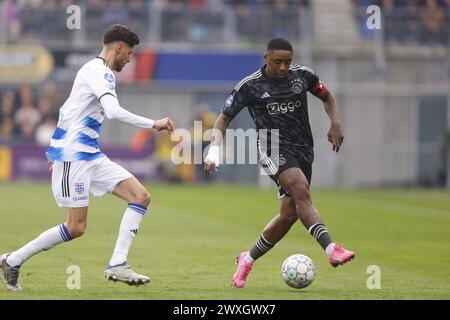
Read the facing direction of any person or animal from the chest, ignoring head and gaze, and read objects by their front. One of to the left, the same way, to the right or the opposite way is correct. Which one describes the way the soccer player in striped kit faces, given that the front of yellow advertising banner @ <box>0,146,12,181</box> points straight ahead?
to the left

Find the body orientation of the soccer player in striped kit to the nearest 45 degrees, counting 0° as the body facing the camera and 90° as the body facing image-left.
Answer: approximately 270°

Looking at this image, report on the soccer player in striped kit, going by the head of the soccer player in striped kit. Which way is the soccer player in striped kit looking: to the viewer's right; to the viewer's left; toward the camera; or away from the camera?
to the viewer's right

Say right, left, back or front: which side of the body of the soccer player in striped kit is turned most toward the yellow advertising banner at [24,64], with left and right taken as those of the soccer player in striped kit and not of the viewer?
left

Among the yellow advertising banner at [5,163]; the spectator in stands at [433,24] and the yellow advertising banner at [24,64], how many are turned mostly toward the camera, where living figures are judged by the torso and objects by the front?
3

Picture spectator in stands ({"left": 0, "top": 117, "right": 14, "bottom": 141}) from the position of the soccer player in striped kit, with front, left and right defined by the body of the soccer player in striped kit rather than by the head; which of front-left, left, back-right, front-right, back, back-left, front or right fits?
left

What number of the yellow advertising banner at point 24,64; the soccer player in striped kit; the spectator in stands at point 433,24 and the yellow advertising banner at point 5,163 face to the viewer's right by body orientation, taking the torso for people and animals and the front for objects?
1

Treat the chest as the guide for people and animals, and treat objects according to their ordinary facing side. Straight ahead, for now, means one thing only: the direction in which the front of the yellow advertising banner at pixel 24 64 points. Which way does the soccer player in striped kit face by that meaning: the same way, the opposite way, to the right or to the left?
to the left

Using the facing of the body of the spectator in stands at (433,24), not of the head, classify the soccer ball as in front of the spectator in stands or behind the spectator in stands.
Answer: in front

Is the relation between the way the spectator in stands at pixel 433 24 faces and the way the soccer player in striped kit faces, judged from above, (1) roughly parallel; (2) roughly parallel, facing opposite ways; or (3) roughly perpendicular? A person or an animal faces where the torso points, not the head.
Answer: roughly perpendicular

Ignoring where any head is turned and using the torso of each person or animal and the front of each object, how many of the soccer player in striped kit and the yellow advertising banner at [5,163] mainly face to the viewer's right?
1

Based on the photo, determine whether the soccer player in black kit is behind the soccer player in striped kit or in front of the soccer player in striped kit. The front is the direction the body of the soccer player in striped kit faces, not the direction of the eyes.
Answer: in front

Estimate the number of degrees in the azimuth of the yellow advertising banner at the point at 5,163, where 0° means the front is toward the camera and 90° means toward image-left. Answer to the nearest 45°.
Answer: approximately 0°

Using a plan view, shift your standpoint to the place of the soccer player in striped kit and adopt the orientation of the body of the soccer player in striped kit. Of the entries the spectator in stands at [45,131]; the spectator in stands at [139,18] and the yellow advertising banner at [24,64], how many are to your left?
3
